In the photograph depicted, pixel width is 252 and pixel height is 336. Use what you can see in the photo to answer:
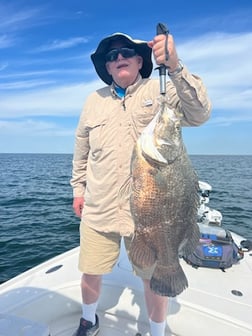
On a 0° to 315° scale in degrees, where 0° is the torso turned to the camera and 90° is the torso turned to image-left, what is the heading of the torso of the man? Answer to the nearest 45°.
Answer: approximately 0°
